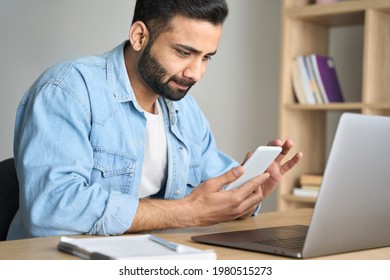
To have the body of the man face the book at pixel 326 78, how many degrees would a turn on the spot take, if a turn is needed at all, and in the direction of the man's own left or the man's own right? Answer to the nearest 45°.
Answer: approximately 90° to the man's own left

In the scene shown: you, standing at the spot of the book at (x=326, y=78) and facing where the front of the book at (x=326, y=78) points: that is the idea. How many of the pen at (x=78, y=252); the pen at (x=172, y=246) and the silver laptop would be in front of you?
3

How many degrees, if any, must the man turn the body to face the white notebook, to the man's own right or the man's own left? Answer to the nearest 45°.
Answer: approximately 45° to the man's own right

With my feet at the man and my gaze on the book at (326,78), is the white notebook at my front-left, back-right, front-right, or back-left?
back-right

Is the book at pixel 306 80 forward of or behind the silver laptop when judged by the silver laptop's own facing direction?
forward

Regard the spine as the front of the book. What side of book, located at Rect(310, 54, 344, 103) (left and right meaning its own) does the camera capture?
front

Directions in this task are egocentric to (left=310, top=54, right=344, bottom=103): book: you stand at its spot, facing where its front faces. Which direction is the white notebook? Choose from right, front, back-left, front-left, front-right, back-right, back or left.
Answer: front

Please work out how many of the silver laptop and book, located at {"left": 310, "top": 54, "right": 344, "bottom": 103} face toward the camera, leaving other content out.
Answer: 1

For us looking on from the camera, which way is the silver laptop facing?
facing away from the viewer and to the left of the viewer

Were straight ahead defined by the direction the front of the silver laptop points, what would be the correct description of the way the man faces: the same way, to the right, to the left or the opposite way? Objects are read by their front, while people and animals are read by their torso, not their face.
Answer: the opposite way

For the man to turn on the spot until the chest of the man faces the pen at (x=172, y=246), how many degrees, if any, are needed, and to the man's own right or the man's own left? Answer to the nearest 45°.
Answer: approximately 45° to the man's own right

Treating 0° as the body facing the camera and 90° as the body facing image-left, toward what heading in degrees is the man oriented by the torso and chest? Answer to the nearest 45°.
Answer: approximately 315°

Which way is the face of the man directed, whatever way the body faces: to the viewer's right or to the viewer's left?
to the viewer's right

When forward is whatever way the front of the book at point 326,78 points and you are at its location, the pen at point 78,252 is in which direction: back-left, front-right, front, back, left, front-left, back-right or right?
front

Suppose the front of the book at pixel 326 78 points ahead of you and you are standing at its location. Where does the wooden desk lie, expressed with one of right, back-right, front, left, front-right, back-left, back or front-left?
front

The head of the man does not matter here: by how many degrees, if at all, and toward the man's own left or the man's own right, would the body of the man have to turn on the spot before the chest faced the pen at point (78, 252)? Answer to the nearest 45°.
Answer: approximately 45° to the man's own right
